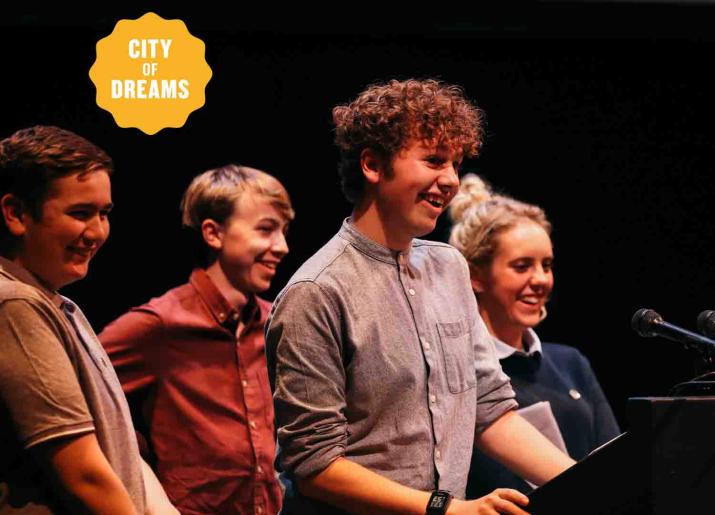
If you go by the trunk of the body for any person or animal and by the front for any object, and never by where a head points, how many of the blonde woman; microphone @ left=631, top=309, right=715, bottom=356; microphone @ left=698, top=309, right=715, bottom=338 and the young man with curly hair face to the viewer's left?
2

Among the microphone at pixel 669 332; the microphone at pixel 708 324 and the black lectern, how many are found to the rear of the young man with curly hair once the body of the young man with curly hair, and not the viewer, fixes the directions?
0

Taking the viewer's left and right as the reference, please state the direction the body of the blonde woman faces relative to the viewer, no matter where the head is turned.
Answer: facing the viewer and to the right of the viewer

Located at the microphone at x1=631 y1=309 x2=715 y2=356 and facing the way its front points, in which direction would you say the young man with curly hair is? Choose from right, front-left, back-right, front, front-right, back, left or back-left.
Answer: front

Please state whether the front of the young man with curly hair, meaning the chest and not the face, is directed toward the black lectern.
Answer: yes

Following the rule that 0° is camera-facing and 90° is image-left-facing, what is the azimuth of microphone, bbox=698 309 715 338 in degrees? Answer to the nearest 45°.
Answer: approximately 90°

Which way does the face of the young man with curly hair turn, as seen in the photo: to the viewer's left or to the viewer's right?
to the viewer's right

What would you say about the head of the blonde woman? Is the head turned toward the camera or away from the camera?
toward the camera

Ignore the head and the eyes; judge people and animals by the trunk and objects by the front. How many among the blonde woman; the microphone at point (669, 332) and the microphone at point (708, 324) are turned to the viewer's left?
2

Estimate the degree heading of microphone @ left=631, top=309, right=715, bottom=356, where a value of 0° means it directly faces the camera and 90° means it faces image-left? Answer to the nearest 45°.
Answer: approximately 90°

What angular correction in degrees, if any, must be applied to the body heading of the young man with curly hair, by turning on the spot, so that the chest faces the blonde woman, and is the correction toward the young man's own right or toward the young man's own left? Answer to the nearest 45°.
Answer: approximately 135° to the young man's own left
